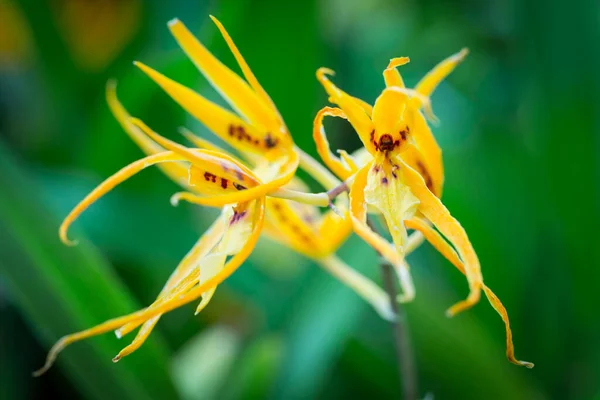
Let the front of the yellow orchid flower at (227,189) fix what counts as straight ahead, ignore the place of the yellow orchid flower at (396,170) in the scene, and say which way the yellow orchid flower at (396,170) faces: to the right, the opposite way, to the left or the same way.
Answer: to the left

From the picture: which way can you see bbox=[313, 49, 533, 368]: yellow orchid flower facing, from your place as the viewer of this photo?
facing the viewer

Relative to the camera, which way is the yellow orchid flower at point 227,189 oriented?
to the viewer's left
